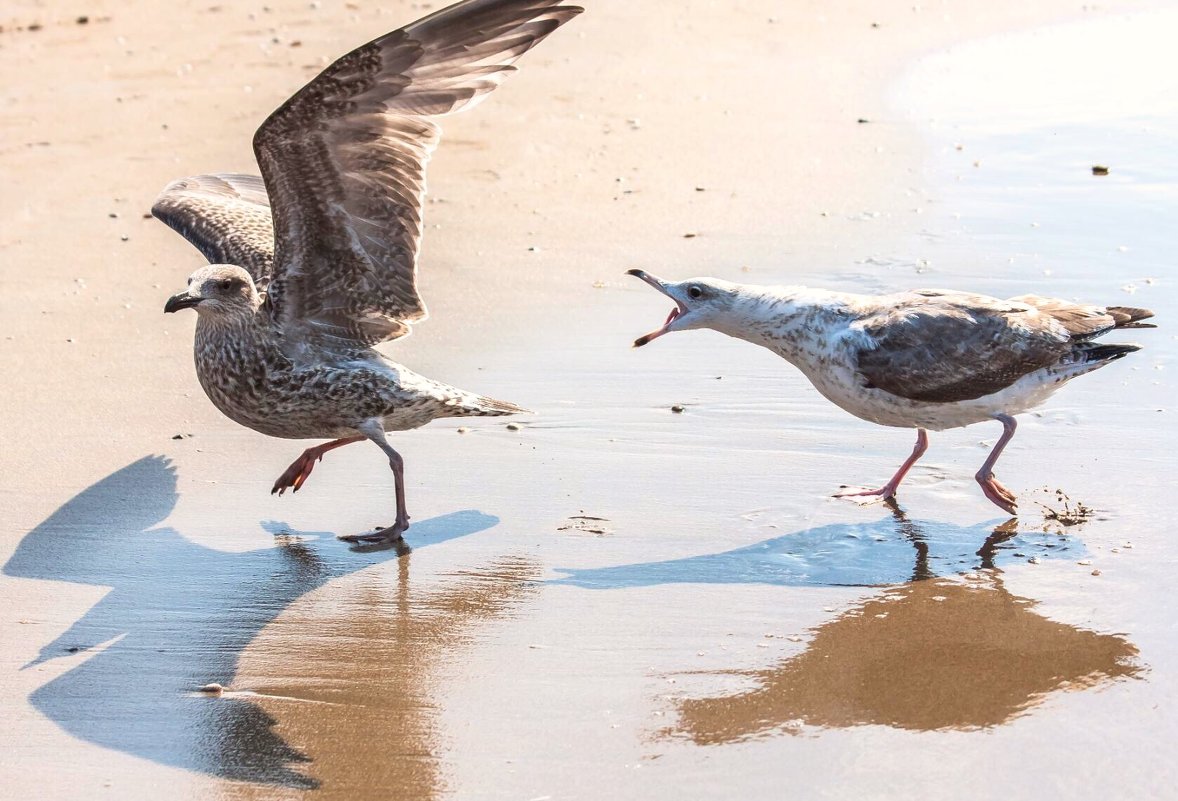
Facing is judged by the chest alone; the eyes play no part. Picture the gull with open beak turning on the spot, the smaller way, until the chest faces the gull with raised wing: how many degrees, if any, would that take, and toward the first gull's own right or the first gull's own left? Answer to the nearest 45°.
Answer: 0° — it already faces it

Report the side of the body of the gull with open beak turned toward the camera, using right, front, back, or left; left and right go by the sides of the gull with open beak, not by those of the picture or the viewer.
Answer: left
